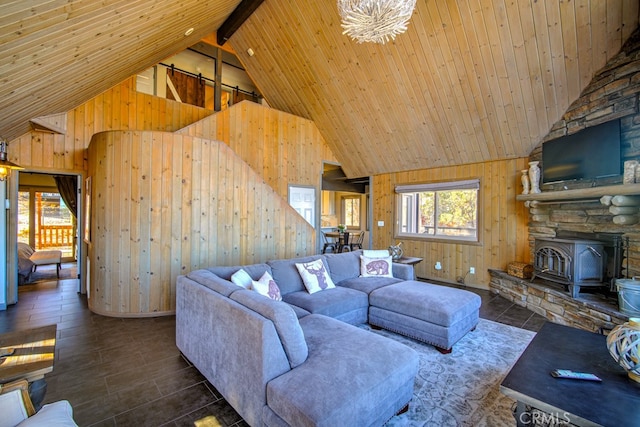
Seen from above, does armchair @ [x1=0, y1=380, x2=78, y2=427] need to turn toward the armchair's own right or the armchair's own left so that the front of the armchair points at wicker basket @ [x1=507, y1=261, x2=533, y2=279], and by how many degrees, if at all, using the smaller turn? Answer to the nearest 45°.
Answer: approximately 45° to the armchair's own left

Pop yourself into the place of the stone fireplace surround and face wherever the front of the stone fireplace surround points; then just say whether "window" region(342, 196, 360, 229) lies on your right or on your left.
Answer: on your right

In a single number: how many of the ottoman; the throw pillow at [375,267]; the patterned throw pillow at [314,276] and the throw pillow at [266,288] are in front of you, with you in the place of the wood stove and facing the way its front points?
4

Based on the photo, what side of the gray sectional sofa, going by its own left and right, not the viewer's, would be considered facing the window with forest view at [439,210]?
left

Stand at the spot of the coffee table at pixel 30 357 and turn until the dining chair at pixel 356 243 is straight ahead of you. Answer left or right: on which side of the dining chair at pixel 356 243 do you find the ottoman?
right

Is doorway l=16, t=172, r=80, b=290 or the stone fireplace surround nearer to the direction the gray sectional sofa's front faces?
the stone fireplace surround

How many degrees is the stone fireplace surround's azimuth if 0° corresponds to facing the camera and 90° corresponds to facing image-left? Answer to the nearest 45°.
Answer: approximately 45°

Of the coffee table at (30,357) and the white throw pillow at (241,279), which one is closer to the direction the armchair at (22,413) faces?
the white throw pillow

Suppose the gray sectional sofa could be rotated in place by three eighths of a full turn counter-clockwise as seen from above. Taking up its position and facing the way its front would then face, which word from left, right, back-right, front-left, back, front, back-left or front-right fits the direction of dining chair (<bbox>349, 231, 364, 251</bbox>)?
front

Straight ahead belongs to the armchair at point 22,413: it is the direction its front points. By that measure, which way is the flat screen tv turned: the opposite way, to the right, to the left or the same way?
the opposite way

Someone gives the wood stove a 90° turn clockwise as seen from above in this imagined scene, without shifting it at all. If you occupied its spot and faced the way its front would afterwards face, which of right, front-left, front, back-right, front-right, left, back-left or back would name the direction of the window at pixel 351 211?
front

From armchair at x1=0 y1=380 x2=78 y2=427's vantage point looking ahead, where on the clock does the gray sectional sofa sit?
The gray sectional sofa is roughly at 11 o'clock from the armchair.
